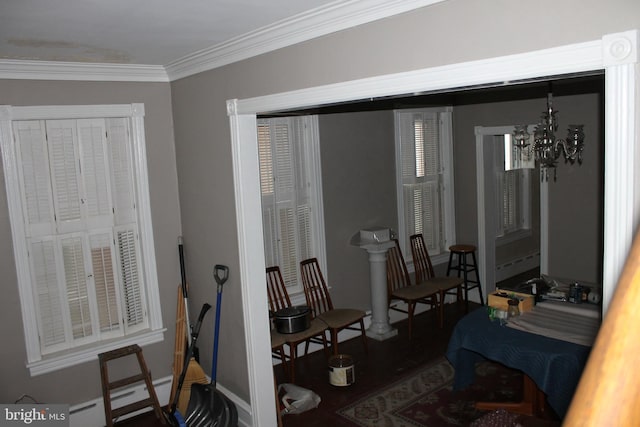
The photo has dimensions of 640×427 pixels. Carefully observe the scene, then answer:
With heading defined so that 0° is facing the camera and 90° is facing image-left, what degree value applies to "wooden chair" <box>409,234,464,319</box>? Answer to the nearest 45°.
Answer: approximately 315°

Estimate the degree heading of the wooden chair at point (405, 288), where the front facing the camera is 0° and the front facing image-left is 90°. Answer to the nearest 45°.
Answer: approximately 315°

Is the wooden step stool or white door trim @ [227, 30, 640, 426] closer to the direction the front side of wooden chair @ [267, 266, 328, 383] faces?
the white door trim

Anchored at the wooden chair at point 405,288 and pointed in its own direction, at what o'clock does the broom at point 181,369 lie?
The broom is roughly at 3 o'clock from the wooden chair.

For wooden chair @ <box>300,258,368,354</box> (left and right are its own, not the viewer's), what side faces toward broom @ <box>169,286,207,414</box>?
right

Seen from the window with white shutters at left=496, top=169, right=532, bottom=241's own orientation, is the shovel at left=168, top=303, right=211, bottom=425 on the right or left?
on its right

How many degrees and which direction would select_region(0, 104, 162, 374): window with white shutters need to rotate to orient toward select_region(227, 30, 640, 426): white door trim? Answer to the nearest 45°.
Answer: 0° — it already faces it

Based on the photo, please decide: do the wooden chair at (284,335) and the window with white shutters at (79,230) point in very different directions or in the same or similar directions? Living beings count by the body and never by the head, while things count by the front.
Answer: same or similar directions

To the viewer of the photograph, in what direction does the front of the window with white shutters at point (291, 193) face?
facing the viewer and to the right of the viewer

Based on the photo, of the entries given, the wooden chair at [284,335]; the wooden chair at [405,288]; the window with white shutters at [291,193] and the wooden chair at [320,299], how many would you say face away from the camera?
0
